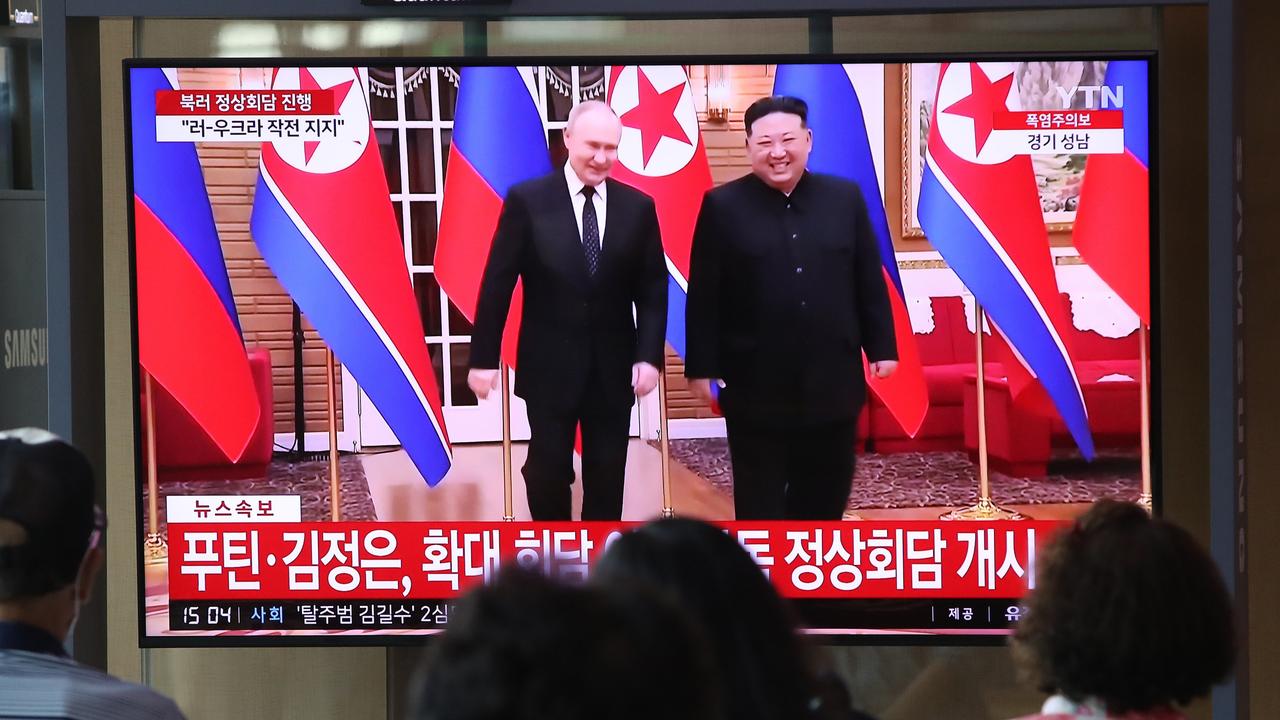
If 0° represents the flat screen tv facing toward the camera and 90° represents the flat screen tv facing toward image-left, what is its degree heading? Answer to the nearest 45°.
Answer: approximately 0°
